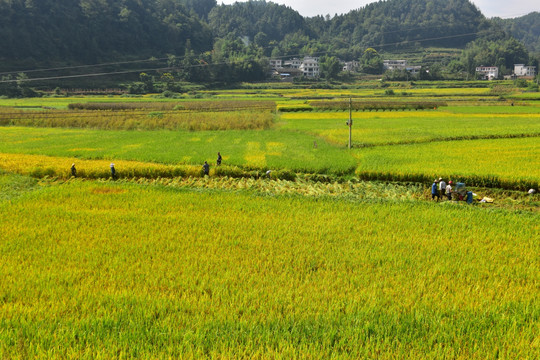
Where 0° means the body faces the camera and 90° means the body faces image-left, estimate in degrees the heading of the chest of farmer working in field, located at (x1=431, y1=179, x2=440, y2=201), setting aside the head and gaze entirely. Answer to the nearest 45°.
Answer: approximately 270°
